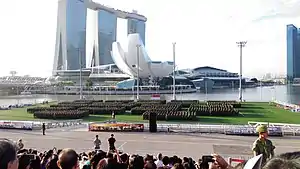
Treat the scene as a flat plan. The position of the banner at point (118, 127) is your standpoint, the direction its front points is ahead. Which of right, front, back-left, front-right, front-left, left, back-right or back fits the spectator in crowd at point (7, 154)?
front

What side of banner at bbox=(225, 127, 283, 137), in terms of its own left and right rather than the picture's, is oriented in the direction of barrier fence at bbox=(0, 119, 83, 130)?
right

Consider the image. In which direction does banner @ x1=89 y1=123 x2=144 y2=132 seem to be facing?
toward the camera

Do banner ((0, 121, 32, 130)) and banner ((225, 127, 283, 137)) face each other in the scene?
no

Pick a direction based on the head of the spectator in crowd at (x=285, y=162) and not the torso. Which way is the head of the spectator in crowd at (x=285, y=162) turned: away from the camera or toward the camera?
away from the camera

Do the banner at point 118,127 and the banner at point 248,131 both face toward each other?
no

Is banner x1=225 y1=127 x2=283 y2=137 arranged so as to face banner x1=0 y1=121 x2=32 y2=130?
no

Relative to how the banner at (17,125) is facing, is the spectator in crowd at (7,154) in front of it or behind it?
in front

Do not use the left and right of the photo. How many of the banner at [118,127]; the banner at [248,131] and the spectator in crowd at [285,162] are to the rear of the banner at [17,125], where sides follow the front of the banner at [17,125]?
0

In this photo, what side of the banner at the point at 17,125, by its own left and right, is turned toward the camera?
front

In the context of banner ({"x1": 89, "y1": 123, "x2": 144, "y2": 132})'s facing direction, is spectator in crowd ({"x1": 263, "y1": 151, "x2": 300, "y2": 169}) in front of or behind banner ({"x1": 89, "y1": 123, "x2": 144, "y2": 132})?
in front

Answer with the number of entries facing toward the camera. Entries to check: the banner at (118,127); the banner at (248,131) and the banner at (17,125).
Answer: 3

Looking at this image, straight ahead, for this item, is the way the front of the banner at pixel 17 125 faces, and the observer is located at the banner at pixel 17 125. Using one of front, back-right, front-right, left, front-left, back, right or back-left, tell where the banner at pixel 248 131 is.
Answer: front-left

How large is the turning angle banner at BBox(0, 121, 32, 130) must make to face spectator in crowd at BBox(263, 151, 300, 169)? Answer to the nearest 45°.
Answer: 0° — it already faces them

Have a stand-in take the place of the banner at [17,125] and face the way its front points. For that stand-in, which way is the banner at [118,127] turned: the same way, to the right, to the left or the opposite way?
the same way

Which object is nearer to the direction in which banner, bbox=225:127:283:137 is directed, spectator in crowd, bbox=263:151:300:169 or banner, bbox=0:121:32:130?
the spectator in crowd
